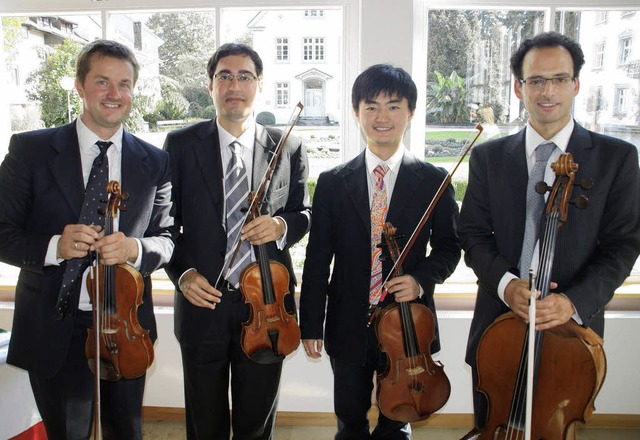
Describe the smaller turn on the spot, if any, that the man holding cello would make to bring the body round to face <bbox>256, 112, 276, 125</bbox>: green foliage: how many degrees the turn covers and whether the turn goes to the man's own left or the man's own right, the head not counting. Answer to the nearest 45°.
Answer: approximately 135° to the man's own right

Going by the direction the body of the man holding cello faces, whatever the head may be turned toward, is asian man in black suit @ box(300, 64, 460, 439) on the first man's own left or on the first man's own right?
on the first man's own right

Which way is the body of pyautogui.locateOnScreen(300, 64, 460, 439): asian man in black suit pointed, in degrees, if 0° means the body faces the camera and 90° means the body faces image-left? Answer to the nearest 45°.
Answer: approximately 0°

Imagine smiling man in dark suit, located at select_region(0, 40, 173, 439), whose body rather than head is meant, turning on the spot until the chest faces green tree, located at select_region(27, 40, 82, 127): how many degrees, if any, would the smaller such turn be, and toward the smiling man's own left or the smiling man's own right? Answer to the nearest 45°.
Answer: approximately 180°

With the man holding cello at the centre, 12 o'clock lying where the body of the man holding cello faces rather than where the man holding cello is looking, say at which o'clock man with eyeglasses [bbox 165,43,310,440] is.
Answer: The man with eyeglasses is roughly at 3 o'clock from the man holding cello.

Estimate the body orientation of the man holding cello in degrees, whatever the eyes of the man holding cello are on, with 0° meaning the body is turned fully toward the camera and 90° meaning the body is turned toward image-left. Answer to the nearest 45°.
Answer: approximately 0°
